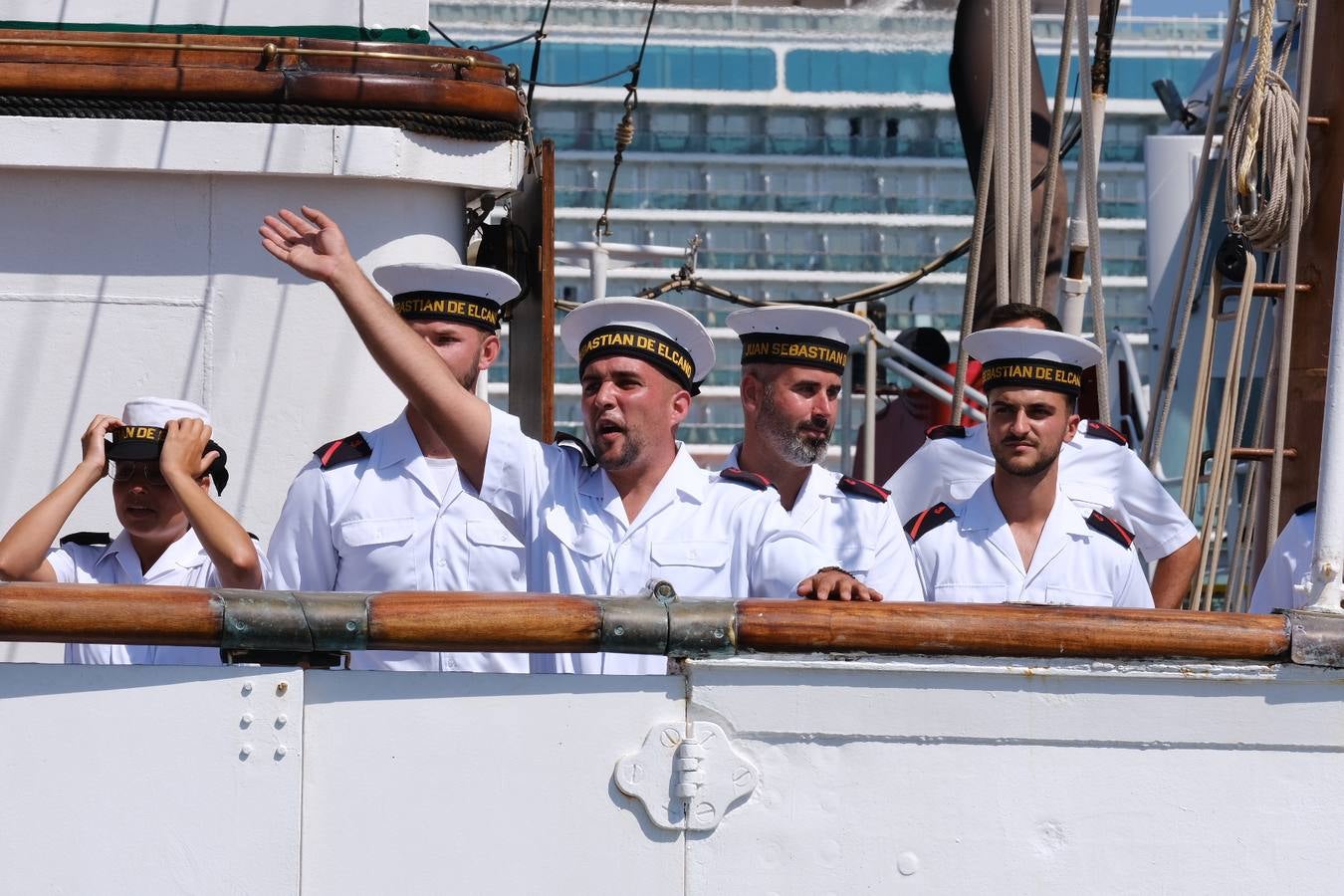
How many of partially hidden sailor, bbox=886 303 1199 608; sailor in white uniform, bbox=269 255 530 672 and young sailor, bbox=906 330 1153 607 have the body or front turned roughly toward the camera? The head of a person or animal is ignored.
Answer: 3

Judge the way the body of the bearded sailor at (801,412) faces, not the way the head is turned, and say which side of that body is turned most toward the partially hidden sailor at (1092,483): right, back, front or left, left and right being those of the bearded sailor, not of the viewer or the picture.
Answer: left

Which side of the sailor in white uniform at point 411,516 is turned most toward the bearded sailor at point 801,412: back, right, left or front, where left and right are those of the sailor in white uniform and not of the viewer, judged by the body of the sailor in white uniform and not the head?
left

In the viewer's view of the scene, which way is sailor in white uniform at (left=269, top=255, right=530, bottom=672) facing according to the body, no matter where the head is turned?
toward the camera

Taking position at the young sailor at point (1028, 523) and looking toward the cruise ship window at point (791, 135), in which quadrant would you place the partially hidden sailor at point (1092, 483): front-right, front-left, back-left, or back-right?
front-right

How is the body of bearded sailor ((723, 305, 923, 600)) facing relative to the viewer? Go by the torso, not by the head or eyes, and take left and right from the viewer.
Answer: facing the viewer and to the right of the viewer

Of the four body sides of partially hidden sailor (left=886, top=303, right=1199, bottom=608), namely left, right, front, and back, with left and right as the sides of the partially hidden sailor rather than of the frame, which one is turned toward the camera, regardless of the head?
front

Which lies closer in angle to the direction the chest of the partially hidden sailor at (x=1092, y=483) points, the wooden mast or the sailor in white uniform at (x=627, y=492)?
the sailor in white uniform

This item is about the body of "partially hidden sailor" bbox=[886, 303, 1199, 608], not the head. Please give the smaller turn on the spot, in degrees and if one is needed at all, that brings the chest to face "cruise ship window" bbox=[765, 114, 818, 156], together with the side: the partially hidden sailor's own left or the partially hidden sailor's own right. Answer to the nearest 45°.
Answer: approximately 180°

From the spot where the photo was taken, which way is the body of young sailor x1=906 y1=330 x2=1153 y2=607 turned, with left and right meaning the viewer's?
facing the viewer

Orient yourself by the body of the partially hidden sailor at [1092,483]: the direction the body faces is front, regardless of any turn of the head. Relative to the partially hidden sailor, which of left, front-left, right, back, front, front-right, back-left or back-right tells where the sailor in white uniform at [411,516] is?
front-right

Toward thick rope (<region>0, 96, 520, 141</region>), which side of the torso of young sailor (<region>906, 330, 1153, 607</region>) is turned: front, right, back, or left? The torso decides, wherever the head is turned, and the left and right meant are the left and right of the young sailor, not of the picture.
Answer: right

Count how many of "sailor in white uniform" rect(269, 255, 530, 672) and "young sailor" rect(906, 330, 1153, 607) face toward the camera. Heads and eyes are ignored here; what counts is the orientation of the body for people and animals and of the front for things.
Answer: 2

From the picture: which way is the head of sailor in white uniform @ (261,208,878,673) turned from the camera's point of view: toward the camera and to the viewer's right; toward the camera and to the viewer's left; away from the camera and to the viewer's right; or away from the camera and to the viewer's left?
toward the camera and to the viewer's left
